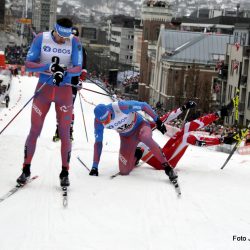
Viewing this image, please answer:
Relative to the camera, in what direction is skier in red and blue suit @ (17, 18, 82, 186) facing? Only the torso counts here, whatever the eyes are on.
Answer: toward the camera

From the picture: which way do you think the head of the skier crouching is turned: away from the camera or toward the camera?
toward the camera

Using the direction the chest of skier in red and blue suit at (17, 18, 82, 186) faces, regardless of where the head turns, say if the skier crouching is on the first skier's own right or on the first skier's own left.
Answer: on the first skier's own left
